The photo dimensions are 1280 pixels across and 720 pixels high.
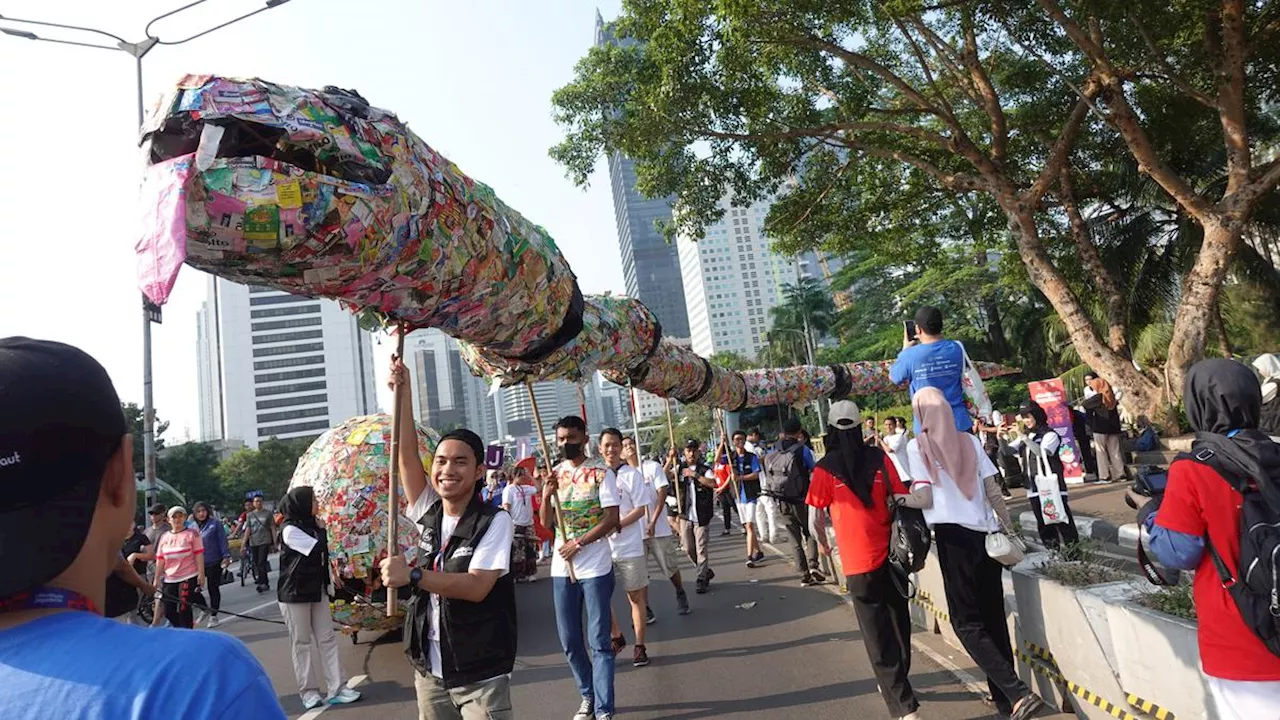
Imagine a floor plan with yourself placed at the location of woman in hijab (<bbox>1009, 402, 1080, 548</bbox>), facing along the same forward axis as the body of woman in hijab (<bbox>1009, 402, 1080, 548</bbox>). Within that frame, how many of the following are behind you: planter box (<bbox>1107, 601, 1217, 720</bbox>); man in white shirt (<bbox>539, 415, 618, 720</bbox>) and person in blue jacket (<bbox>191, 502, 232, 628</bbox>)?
0

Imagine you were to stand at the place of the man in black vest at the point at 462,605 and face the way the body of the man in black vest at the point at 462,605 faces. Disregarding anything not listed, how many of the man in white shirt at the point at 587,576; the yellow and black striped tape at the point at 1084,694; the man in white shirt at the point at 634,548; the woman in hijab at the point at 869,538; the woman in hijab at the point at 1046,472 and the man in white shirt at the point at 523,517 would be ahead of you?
0

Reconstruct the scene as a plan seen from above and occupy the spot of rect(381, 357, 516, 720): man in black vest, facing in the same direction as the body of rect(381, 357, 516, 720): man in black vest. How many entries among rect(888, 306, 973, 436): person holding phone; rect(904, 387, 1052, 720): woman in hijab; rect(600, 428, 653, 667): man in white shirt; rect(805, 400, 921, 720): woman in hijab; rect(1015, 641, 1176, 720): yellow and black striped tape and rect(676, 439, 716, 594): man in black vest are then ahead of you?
0

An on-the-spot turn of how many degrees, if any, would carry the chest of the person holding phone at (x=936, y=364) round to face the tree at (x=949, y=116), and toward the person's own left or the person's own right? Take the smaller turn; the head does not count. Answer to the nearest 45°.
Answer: approximately 45° to the person's own right

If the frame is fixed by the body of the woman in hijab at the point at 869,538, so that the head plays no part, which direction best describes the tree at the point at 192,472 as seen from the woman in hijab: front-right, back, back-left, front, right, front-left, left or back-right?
front-left

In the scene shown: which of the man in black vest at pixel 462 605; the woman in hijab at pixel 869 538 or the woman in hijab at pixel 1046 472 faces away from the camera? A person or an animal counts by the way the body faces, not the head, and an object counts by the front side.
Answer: the woman in hijab at pixel 869 538

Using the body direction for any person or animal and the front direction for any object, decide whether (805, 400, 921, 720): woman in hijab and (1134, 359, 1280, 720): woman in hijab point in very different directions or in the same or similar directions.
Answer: same or similar directions

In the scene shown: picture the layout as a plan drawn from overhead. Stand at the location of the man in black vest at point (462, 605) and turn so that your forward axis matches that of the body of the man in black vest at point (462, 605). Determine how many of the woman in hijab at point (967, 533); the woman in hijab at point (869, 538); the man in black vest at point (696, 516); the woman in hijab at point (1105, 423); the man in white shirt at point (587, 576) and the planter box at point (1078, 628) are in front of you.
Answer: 0

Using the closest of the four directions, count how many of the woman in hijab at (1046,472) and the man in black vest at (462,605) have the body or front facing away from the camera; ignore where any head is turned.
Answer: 0

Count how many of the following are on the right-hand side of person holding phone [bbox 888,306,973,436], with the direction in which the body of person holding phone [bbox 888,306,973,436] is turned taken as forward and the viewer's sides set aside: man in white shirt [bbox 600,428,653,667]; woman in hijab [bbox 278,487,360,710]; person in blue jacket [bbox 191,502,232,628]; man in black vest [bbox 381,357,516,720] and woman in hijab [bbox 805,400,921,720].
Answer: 0

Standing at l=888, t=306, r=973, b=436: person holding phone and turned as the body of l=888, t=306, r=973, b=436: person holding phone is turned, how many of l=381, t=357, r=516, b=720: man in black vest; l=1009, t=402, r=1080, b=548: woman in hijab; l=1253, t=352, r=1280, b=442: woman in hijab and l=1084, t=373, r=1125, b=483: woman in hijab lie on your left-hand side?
1

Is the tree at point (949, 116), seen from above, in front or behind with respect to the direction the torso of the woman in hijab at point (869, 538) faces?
in front

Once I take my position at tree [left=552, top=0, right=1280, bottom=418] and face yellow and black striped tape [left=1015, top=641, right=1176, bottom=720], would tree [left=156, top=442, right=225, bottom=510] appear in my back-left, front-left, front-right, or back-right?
back-right

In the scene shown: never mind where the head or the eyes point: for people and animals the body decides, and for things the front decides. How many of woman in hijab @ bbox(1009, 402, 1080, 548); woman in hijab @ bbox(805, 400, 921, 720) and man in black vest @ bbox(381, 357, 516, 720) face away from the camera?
1

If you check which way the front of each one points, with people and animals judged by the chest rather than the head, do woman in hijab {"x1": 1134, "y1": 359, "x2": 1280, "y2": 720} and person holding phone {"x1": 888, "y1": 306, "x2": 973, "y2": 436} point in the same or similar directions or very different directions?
same or similar directions

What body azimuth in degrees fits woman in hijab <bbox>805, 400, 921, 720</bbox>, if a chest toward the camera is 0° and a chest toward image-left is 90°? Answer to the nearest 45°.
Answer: approximately 180°

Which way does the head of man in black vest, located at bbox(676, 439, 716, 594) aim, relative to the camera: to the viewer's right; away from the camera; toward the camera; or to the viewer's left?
toward the camera

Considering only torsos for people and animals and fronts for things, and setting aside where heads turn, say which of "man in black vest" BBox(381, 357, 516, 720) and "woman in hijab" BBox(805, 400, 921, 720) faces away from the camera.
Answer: the woman in hijab
